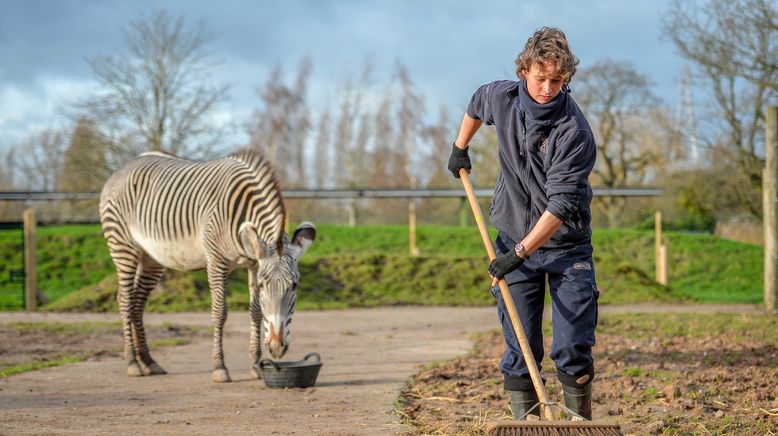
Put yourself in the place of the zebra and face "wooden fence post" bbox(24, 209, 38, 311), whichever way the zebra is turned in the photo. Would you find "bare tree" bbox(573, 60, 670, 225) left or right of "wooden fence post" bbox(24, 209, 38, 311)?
right

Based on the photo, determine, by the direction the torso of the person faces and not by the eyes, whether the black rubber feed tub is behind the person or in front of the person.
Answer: behind

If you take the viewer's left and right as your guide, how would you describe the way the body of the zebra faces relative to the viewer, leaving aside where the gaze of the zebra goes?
facing the viewer and to the right of the viewer

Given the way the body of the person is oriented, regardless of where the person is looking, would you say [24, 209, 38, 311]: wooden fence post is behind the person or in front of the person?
behind

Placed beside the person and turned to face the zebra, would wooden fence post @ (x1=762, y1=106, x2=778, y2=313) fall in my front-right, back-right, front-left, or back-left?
front-right

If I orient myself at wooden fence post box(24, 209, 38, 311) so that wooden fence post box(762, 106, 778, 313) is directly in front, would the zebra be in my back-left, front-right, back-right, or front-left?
front-right

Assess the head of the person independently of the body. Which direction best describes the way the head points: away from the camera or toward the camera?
toward the camera

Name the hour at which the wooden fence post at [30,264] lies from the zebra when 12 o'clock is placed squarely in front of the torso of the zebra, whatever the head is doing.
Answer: The wooden fence post is roughly at 7 o'clock from the zebra.

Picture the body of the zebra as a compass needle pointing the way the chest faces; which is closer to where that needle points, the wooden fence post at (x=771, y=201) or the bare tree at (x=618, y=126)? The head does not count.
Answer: the wooden fence post

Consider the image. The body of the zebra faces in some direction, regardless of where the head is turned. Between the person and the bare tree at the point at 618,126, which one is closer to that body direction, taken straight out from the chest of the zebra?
the person

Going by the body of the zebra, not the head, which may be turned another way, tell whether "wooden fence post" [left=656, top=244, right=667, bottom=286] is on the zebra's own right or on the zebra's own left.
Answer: on the zebra's own left

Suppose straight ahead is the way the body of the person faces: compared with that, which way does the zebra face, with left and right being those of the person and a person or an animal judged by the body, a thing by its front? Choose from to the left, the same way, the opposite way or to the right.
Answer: to the left

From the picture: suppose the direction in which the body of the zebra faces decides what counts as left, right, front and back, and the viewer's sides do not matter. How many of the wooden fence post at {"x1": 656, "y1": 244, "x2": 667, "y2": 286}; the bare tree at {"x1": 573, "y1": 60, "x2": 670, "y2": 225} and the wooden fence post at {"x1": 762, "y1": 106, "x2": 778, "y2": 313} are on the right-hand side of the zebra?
0

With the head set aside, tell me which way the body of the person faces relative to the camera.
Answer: toward the camera
